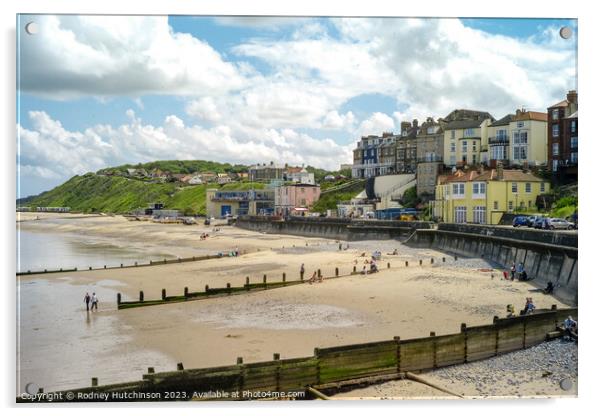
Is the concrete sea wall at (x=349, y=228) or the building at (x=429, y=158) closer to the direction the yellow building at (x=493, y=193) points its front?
the concrete sea wall

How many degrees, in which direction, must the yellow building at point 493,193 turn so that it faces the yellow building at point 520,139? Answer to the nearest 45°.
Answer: approximately 135° to its right

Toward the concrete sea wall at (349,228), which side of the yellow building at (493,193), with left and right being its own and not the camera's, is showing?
right

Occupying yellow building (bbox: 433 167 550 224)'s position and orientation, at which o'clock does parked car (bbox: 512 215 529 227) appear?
The parked car is roughly at 10 o'clock from the yellow building.

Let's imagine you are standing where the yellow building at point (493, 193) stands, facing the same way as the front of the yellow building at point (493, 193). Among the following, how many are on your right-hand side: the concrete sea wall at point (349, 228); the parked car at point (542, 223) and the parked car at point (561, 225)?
1

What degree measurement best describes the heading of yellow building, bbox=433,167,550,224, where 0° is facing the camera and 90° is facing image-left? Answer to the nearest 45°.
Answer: approximately 45°

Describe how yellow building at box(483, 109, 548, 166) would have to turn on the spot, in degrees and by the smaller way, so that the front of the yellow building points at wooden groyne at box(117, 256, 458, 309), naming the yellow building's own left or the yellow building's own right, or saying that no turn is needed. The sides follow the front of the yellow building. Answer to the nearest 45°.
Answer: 0° — it already faces it

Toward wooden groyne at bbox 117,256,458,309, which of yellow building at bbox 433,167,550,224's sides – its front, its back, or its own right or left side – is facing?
front

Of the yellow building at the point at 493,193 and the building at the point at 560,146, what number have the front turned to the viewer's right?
0

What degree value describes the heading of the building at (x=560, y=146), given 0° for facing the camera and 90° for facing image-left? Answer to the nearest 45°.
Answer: approximately 45°
